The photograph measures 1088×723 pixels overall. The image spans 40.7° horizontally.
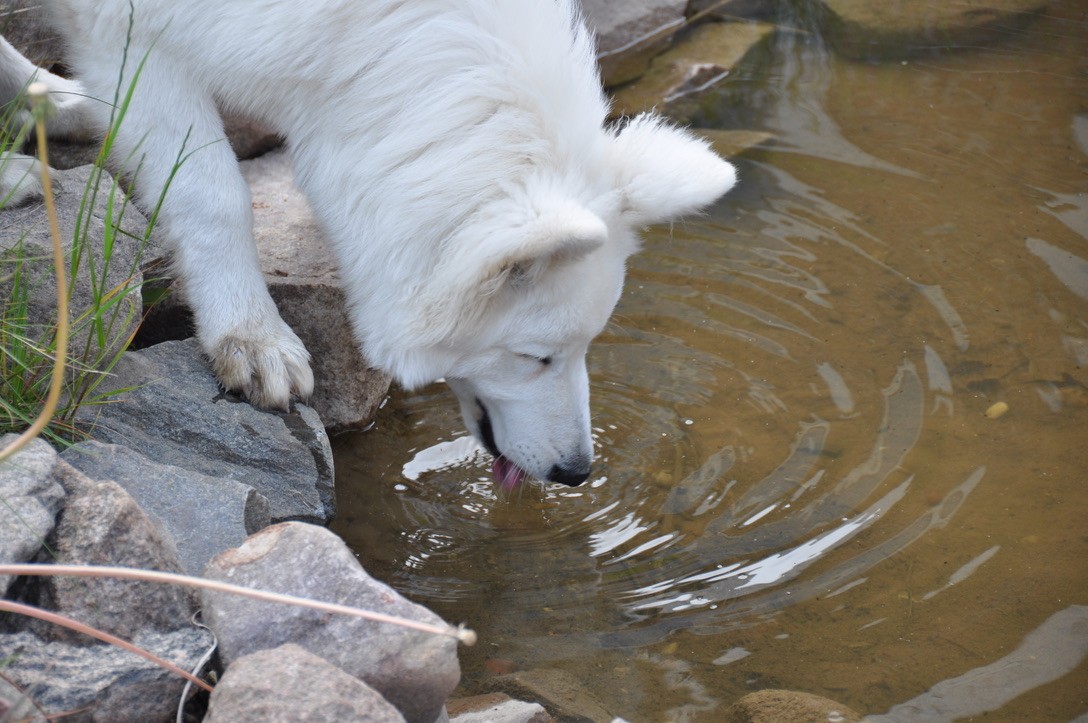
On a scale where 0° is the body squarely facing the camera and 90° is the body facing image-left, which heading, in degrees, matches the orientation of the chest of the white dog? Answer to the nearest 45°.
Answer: approximately 315°

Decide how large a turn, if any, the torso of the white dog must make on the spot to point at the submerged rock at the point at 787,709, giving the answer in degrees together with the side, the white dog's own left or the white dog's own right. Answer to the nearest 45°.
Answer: approximately 45° to the white dog's own right

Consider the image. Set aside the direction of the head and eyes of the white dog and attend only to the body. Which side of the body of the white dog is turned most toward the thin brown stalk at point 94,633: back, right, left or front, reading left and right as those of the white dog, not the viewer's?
right

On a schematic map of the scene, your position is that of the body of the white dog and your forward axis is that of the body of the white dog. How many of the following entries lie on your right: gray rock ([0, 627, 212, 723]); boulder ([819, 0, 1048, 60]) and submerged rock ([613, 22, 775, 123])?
1

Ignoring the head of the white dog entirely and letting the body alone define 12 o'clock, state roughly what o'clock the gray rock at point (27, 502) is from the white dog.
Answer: The gray rock is roughly at 3 o'clock from the white dog.

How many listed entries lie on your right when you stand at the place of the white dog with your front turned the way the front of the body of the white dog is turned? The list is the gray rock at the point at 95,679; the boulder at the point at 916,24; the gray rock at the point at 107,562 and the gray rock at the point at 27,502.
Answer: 3

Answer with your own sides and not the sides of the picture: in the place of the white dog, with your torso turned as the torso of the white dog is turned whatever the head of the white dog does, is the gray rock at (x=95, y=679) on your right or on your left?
on your right

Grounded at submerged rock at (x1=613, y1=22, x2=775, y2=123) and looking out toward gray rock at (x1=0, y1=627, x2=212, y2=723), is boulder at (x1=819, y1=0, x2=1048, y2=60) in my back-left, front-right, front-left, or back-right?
back-left

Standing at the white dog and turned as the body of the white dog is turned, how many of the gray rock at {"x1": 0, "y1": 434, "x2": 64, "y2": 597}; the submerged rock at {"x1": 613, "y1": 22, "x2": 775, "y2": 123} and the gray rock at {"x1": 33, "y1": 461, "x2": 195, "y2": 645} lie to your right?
2
